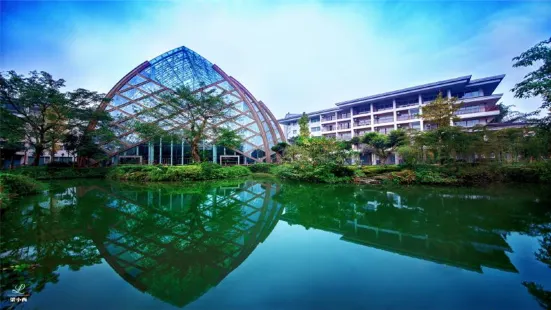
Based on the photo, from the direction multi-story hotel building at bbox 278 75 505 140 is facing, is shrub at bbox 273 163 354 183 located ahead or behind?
ahead

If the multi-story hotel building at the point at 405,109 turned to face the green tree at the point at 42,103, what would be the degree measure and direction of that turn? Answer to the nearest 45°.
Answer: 0° — it already faces it

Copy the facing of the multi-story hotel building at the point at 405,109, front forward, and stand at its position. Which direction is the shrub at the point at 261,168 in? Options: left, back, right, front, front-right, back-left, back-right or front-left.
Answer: front

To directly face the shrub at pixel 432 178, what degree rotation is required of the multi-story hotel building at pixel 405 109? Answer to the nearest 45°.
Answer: approximately 45° to its left

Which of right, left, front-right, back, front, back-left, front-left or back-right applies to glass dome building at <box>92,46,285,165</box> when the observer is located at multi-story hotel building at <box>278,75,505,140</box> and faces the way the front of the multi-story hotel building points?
front

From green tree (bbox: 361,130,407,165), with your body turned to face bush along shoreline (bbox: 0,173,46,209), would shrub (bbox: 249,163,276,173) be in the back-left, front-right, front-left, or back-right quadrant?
front-right

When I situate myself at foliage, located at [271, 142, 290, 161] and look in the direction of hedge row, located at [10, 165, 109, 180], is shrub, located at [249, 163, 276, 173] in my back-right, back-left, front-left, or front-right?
front-left

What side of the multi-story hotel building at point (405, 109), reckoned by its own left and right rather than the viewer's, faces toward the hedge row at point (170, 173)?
front

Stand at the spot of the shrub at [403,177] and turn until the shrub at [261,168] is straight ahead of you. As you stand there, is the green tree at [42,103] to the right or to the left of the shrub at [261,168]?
left

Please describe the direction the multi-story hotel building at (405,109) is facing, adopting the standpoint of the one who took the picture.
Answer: facing the viewer and to the left of the viewer

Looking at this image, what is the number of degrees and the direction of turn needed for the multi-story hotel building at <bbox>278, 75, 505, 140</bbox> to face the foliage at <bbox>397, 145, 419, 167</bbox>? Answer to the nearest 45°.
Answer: approximately 45° to its left

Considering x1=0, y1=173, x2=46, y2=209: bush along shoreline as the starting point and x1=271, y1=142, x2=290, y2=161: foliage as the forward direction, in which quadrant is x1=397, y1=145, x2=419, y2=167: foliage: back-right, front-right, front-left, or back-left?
front-right
